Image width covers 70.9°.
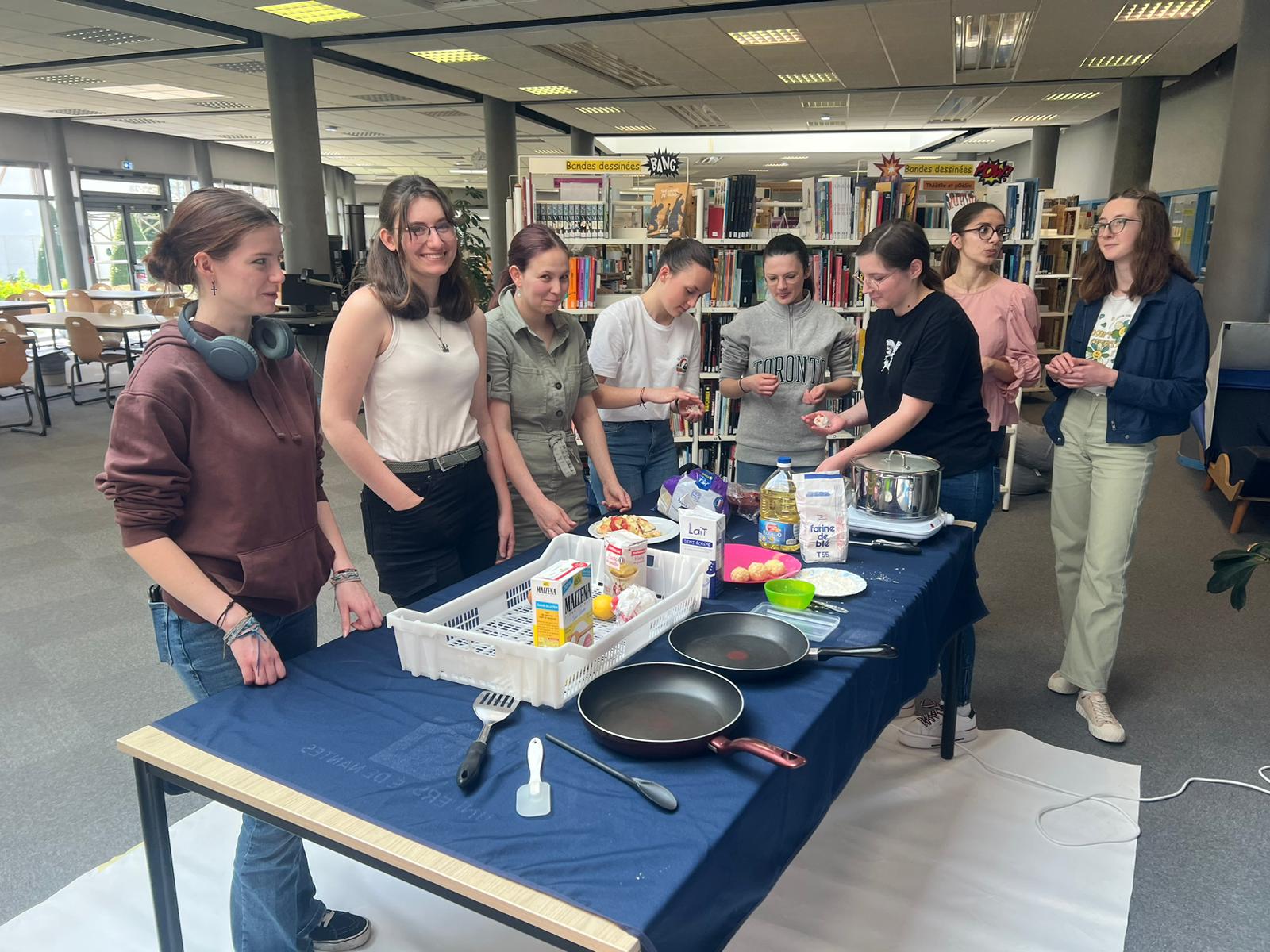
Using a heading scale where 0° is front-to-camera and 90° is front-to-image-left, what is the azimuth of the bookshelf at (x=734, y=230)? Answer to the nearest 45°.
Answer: approximately 0°

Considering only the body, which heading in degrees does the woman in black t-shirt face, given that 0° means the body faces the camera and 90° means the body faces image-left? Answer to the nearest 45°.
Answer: approximately 45°

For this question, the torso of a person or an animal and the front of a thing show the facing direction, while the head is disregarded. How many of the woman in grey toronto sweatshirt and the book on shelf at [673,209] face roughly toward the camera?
2

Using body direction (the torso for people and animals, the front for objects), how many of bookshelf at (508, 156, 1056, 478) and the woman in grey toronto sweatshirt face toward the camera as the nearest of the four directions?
2

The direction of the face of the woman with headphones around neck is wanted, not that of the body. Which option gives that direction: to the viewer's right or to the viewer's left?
to the viewer's right

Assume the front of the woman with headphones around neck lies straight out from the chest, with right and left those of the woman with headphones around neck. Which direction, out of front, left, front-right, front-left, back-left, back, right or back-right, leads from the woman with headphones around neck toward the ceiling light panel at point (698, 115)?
left

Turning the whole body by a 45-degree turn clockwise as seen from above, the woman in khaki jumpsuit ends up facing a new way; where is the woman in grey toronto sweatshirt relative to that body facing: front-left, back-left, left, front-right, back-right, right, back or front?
back-left

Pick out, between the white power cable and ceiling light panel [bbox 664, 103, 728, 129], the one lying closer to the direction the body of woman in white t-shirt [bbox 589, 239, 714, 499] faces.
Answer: the white power cable

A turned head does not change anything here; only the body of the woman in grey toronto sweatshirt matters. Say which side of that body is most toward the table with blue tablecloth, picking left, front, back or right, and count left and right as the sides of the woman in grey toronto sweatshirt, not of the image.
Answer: front

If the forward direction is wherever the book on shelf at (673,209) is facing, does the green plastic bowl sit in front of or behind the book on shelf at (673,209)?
in front
